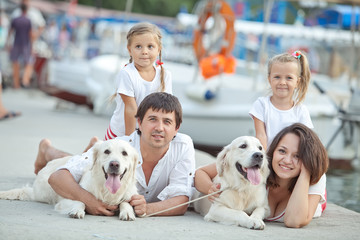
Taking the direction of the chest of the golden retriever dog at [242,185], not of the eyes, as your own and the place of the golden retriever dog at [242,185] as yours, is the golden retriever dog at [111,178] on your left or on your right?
on your right

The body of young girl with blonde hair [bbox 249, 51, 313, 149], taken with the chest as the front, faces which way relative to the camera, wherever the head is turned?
toward the camera

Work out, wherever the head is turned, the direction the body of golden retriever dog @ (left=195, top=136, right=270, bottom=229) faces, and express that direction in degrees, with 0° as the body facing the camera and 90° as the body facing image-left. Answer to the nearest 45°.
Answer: approximately 315°

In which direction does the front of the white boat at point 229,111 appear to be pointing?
to the viewer's left

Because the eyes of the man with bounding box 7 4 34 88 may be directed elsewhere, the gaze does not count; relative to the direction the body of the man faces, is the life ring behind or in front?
behind

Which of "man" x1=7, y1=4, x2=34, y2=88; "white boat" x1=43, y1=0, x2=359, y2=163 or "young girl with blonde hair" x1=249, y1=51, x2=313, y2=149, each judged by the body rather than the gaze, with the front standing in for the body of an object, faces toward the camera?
the young girl with blonde hair

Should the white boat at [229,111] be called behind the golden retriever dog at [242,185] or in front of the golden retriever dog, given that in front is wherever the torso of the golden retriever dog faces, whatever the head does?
behind

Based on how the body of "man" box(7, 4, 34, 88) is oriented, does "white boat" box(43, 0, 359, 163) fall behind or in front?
behind

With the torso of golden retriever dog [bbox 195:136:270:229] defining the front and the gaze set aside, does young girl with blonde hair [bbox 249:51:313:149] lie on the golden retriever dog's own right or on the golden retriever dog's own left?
on the golden retriever dog's own left

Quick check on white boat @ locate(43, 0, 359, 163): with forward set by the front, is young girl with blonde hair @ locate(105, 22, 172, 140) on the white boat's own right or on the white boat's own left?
on the white boat's own left
